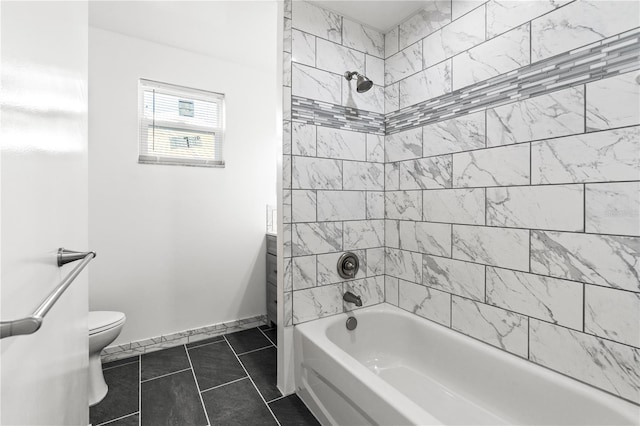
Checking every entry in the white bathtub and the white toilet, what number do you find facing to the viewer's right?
1

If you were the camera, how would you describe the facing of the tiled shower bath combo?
facing the viewer and to the left of the viewer

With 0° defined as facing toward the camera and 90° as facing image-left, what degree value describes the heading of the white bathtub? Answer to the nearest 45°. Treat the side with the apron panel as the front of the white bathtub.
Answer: approximately 45°

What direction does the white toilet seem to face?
to the viewer's right

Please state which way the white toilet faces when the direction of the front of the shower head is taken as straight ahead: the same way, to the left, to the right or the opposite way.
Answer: to the left

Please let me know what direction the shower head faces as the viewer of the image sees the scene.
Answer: facing the viewer and to the right of the viewer

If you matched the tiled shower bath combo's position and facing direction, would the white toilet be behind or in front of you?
in front

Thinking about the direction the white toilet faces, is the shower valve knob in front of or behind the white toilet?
in front

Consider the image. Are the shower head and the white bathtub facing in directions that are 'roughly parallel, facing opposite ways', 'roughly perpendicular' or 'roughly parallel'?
roughly perpendicular
